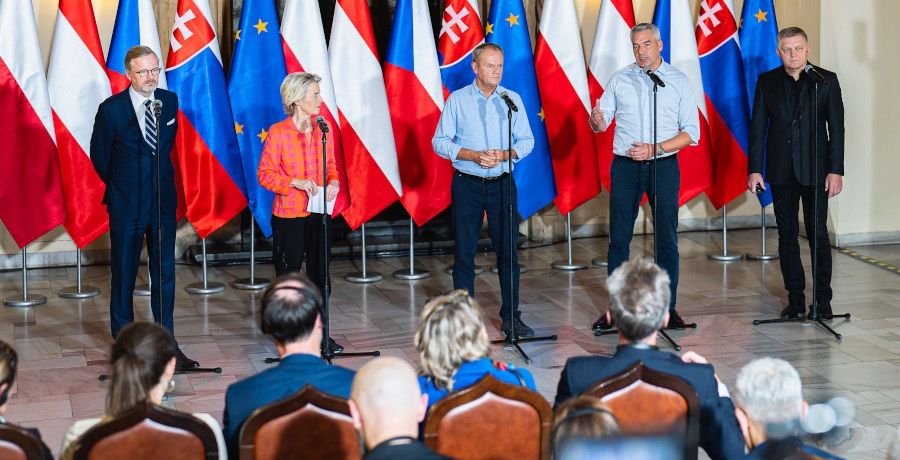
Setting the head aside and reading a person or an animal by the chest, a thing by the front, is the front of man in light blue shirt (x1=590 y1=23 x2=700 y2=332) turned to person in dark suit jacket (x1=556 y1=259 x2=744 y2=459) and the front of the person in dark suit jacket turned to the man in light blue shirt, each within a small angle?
yes

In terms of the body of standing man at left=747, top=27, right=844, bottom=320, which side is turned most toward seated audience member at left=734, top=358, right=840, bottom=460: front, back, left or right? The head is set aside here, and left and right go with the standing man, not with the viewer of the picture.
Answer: front

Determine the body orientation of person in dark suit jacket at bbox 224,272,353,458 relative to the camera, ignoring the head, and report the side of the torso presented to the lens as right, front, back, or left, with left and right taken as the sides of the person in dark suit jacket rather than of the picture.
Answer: back

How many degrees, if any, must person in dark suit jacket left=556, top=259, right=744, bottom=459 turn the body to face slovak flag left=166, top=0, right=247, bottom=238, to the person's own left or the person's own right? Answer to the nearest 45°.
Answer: approximately 45° to the person's own left

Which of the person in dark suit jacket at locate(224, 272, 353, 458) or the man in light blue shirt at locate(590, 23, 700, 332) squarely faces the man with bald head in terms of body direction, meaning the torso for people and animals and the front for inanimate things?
the man in light blue shirt

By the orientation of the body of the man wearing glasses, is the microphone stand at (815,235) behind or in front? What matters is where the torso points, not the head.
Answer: in front

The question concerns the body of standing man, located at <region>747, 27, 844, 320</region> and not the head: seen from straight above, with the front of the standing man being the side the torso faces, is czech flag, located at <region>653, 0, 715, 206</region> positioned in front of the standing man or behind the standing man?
behind

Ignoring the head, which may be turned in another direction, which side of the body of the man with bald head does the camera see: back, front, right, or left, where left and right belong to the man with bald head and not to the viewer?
back

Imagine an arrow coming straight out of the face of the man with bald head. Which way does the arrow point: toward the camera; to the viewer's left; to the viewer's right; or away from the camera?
away from the camera

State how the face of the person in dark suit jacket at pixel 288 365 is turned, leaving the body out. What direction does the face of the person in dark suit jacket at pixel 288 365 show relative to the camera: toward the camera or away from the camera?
away from the camera

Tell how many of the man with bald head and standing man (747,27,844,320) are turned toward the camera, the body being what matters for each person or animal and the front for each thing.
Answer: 1

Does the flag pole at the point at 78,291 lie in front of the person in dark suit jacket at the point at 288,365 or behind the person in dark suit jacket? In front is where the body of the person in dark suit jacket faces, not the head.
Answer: in front

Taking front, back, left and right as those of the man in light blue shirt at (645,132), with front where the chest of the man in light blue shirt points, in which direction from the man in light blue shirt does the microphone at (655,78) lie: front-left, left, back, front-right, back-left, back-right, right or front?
front

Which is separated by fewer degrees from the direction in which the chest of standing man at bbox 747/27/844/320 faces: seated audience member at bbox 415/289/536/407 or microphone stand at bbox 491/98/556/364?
the seated audience member

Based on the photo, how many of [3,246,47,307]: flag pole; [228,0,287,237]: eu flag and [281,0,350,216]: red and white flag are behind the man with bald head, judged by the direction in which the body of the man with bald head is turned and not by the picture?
0

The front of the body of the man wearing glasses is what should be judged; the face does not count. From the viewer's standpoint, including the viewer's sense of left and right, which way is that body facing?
facing the viewer and to the right of the viewer

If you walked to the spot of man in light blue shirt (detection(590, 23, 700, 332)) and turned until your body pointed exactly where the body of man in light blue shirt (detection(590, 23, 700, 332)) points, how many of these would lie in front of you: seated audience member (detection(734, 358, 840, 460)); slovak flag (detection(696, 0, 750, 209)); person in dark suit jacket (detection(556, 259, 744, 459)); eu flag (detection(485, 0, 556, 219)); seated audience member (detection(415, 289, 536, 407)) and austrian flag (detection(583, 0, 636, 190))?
3

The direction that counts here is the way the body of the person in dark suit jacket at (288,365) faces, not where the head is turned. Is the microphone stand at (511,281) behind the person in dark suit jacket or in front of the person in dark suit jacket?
in front

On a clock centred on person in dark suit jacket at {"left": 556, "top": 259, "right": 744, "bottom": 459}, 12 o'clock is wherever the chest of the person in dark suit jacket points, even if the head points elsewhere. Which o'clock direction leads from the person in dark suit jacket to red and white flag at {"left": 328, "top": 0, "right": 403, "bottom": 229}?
The red and white flag is roughly at 11 o'clock from the person in dark suit jacket.

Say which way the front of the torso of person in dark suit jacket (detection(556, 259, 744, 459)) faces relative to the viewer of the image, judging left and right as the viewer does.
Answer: facing away from the viewer
